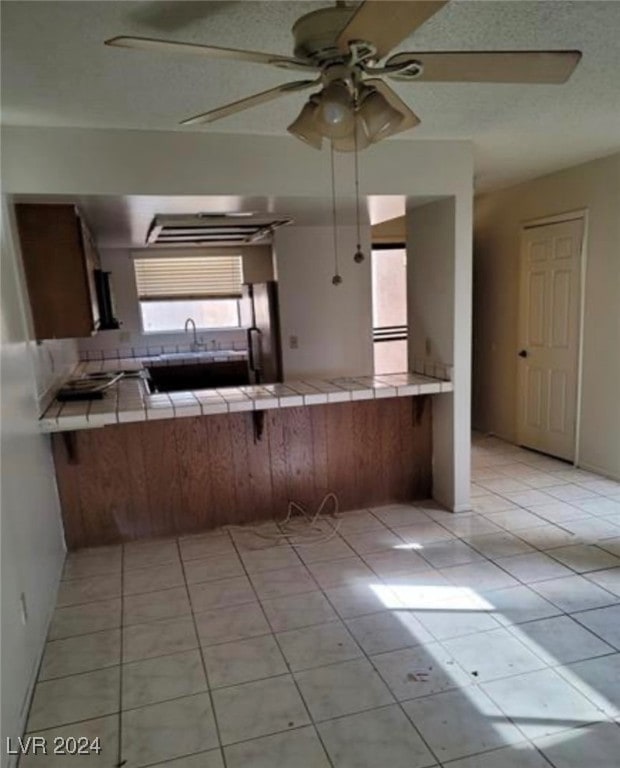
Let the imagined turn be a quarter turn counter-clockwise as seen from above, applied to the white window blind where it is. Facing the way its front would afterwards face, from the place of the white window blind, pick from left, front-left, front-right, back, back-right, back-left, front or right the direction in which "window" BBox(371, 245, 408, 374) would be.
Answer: front

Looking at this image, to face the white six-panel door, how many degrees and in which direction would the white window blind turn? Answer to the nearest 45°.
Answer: approximately 45° to its left

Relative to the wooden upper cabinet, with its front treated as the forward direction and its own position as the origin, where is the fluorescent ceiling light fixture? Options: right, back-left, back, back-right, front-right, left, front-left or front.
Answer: front-left

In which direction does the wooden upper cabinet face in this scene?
to the viewer's right

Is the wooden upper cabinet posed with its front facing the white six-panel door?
yes

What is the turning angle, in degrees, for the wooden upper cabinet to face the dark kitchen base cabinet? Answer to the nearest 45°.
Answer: approximately 45° to its left

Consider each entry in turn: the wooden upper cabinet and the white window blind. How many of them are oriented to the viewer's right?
1

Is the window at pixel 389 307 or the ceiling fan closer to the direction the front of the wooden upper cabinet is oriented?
the window

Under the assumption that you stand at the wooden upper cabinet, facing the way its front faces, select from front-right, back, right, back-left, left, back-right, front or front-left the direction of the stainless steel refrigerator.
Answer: front-left

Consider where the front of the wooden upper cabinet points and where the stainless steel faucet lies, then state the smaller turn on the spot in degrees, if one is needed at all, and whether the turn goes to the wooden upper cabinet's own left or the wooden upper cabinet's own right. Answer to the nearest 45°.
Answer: approximately 45° to the wooden upper cabinet's own left

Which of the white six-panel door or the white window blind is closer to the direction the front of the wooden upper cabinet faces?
the white six-panel door

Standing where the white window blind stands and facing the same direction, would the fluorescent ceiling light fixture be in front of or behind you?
in front

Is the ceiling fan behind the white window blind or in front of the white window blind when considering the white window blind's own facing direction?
in front

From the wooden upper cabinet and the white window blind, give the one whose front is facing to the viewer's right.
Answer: the wooden upper cabinet

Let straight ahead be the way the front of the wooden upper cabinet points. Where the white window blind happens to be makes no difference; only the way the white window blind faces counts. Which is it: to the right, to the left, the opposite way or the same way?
to the right
